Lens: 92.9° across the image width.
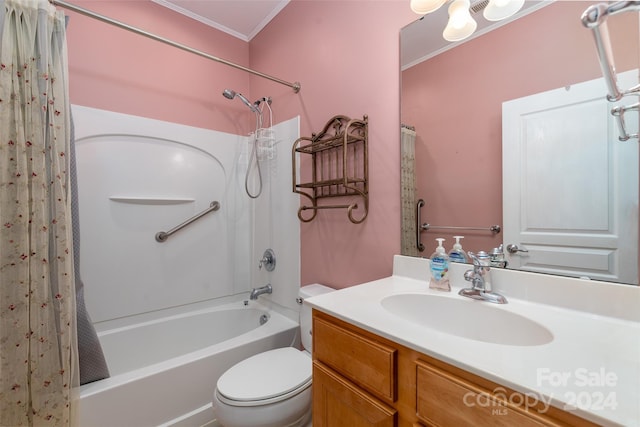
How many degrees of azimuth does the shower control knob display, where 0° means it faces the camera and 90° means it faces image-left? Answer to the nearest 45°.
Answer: approximately 45°

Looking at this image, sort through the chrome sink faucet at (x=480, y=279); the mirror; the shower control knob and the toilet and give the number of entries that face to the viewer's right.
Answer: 0

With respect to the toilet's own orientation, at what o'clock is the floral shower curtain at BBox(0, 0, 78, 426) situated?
The floral shower curtain is roughly at 2 o'clock from the toilet.

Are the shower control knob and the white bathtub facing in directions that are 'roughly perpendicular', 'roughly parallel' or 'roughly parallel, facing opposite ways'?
roughly perpendicular

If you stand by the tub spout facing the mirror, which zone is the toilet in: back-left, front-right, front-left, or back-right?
front-right

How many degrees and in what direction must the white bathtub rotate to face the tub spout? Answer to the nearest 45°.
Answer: approximately 90° to its left

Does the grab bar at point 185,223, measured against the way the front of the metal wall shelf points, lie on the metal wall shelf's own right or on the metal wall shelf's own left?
on the metal wall shelf's own right

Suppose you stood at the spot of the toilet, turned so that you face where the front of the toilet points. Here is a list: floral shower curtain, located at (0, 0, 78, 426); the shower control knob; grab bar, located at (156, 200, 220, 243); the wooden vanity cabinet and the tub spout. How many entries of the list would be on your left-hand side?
1

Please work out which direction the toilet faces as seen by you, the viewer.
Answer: facing the viewer and to the left of the viewer

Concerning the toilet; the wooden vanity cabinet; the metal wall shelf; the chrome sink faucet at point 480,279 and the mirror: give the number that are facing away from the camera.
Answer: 0

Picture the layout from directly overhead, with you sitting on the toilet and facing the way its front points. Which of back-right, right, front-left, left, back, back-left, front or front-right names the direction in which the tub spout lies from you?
back-right

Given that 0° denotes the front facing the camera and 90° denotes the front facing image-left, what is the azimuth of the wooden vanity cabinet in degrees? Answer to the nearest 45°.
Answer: approximately 45°

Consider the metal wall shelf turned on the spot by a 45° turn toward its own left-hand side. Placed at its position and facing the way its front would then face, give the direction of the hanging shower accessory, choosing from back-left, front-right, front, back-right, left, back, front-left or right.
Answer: back-right
